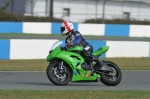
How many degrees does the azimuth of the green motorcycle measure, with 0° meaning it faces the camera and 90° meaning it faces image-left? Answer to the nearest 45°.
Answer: approximately 90°
